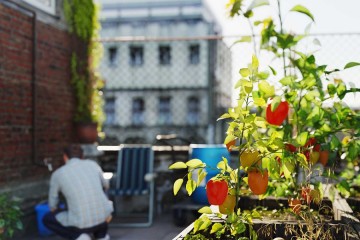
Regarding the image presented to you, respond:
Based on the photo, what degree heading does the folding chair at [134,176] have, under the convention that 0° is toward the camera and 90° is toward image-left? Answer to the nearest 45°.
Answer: approximately 45°

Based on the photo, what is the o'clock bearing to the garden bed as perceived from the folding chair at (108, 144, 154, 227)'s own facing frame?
The garden bed is roughly at 10 o'clock from the folding chair.
